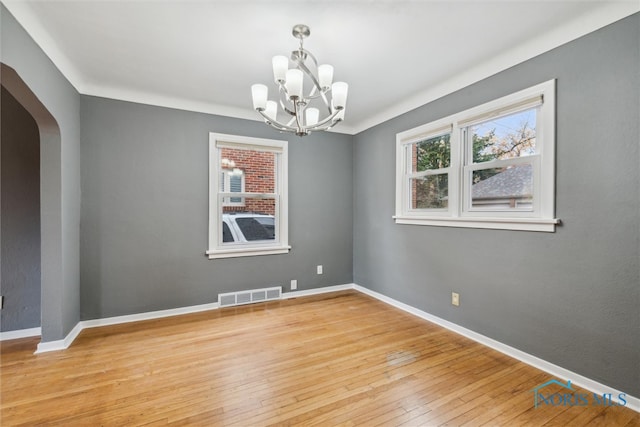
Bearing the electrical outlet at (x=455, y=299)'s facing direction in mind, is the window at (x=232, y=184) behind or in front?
in front

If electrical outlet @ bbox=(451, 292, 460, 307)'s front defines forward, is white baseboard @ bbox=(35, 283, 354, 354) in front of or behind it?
in front

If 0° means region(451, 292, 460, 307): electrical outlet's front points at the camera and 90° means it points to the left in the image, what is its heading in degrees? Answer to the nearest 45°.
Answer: approximately 45°

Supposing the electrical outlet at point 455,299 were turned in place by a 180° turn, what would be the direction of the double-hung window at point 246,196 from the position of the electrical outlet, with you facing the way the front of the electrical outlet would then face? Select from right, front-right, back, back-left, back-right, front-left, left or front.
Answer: back-left

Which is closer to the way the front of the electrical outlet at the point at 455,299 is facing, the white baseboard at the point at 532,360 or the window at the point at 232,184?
the window

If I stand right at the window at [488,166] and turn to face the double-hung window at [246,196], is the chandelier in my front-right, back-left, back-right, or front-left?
front-left
